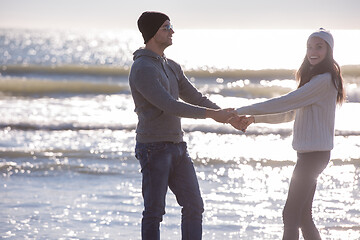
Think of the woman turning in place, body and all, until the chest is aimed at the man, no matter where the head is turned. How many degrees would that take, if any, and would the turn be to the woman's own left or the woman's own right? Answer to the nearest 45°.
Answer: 0° — they already face them

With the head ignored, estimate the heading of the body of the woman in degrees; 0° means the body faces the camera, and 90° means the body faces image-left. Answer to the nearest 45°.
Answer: approximately 90°

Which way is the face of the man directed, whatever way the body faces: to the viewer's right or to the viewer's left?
to the viewer's right

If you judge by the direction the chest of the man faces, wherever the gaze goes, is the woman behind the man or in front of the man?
in front

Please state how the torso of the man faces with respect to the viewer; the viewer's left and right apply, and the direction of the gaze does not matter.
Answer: facing the viewer and to the right of the viewer
